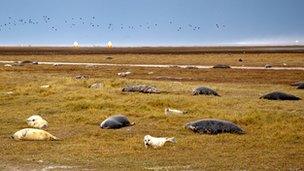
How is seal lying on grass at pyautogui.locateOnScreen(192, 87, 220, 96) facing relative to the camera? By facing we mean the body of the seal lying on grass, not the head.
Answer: to the viewer's left

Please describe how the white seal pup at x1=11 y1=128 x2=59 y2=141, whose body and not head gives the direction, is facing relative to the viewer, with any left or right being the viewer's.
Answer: facing to the left of the viewer

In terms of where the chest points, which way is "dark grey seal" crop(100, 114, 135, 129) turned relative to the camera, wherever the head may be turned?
to the viewer's left
